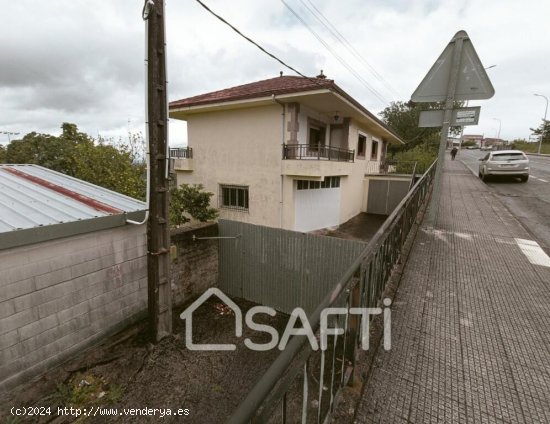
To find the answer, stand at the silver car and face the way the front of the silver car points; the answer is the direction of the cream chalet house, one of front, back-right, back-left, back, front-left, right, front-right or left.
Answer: back-left

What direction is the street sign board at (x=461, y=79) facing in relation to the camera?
away from the camera

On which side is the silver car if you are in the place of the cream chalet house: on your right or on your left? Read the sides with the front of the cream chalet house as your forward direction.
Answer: on your left

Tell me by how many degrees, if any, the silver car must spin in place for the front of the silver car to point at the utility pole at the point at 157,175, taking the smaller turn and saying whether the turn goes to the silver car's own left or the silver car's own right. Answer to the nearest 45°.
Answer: approximately 180°

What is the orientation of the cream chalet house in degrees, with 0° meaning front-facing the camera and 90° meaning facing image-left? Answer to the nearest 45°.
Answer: approximately 315°

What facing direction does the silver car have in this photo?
away from the camera

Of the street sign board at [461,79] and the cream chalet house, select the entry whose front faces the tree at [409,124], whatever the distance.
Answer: the street sign board

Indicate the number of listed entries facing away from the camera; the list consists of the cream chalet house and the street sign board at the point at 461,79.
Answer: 1

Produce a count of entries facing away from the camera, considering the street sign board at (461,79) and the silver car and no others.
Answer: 2

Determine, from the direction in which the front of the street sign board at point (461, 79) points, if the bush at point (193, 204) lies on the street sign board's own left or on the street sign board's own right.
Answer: on the street sign board's own left

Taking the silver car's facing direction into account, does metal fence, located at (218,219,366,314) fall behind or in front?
behind

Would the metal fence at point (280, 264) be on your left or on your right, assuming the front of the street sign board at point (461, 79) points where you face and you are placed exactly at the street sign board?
on your left

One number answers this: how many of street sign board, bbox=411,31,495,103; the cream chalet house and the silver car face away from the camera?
2

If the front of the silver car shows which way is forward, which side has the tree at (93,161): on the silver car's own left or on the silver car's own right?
on the silver car's own left
